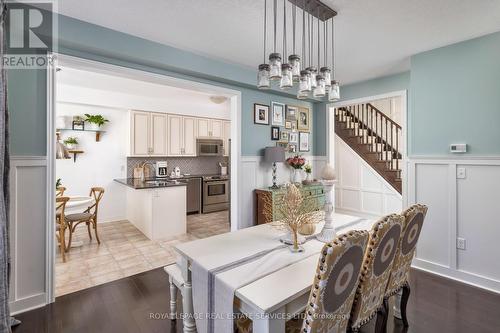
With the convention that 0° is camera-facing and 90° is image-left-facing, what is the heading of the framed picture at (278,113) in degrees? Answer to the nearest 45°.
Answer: approximately 315°

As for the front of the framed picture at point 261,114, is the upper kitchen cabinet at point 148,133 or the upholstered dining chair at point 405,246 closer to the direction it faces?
the upholstered dining chair

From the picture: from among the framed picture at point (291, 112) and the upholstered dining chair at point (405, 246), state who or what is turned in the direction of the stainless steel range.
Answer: the upholstered dining chair

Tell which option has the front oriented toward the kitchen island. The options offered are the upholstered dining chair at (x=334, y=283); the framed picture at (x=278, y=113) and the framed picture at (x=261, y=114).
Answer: the upholstered dining chair

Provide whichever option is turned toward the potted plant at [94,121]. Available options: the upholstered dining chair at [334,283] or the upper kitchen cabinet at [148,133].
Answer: the upholstered dining chair

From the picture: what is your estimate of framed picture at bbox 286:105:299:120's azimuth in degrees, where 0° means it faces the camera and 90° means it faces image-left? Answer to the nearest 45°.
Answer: approximately 315°

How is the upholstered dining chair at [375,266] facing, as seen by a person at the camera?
facing away from the viewer and to the left of the viewer
